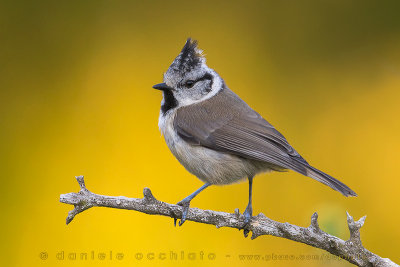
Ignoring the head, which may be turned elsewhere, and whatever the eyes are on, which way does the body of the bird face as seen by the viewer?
to the viewer's left
